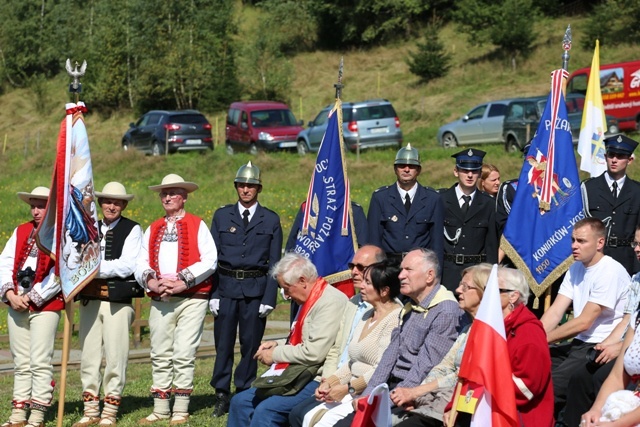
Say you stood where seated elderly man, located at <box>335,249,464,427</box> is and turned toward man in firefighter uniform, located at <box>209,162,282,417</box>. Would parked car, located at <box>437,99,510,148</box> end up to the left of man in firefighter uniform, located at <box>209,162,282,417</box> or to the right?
right

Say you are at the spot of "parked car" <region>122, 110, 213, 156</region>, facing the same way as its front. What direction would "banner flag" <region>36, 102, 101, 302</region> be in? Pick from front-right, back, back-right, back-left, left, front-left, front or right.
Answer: back-left

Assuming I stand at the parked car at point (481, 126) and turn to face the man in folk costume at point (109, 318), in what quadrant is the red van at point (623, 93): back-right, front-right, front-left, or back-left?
back-left

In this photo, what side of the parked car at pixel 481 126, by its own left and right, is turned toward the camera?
left

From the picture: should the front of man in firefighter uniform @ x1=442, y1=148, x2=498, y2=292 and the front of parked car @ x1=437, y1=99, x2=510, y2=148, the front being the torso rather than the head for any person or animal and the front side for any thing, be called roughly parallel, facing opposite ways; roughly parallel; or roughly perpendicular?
roughly perpendicular

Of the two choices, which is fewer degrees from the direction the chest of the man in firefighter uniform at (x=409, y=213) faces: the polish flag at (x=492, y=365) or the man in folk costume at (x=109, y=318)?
the polish flag

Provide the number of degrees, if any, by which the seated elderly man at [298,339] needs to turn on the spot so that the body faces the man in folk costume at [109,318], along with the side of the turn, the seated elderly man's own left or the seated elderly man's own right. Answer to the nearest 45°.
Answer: approximately 45° to the seated elderly man's own right

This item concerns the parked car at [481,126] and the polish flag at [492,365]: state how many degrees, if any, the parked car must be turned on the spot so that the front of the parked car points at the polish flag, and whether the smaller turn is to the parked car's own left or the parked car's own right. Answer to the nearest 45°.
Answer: approximately 90° to the parked car's own left
